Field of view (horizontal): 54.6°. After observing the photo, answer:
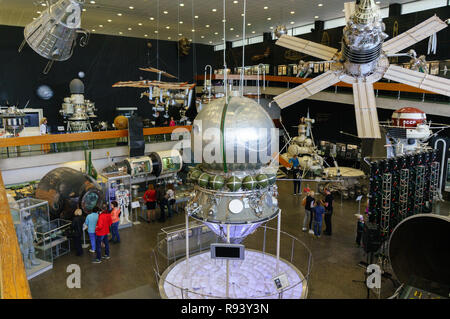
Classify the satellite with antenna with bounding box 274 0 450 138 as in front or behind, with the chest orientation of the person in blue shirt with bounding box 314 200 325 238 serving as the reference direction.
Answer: behind

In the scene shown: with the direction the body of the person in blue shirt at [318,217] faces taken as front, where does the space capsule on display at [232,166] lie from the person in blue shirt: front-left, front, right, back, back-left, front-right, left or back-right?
back

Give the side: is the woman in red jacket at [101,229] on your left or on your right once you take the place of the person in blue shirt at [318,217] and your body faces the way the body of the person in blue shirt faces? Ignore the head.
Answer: on your left

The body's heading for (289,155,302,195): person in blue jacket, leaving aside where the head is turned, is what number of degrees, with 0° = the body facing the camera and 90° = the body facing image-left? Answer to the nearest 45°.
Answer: approximately 135°

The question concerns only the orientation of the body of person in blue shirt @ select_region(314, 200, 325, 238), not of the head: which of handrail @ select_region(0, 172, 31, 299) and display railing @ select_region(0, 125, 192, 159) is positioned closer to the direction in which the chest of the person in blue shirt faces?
the display railing

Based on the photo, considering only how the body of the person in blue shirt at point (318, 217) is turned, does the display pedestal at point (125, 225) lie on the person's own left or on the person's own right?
on the person's own left

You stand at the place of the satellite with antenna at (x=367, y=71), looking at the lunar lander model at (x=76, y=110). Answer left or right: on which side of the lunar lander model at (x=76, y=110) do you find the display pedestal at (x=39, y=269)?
left

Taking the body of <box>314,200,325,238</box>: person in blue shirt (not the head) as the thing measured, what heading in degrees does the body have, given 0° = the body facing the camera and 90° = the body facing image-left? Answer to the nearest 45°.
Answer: approximately 180°
